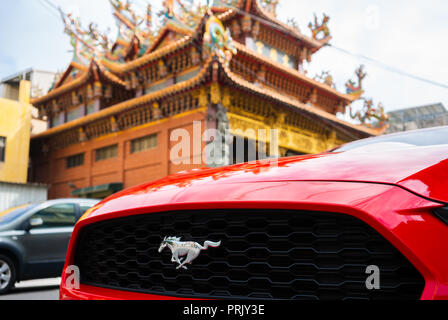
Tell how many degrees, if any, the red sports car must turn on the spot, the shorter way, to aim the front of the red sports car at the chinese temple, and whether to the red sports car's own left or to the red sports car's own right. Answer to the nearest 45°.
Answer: approximately 135° to the red sports car's own right

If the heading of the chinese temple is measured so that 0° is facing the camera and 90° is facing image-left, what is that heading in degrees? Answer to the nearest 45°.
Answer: approximately 315°

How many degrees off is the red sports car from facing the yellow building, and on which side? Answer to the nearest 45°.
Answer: approximately 90° to its right

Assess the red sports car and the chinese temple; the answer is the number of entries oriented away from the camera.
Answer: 0

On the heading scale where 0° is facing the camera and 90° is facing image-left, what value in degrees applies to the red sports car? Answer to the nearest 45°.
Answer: approximately 45°

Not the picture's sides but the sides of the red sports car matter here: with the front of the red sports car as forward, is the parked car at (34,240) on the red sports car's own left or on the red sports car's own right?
on the red sports car's own right

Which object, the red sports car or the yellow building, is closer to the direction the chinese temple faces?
the red sports car

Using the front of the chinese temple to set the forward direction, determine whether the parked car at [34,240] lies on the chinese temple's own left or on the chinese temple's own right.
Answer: on the chinese temple's own right

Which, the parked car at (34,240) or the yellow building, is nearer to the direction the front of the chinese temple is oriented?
the parked car
